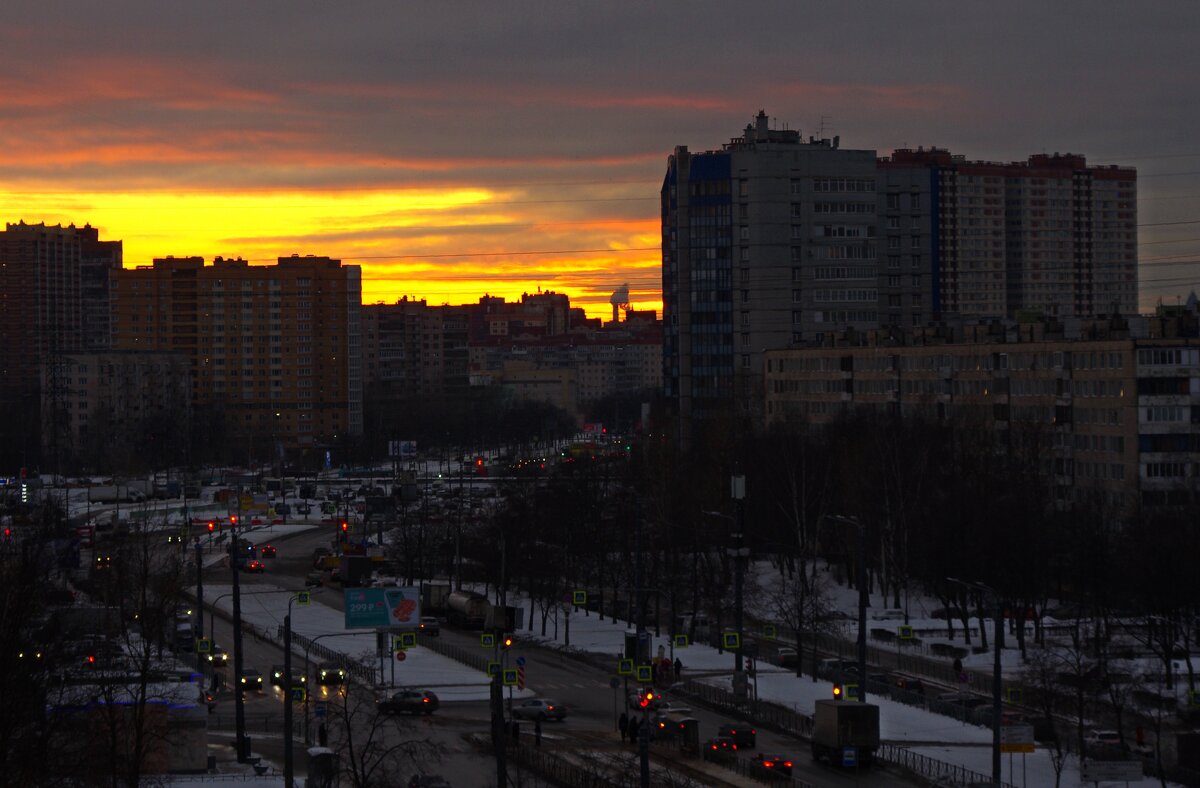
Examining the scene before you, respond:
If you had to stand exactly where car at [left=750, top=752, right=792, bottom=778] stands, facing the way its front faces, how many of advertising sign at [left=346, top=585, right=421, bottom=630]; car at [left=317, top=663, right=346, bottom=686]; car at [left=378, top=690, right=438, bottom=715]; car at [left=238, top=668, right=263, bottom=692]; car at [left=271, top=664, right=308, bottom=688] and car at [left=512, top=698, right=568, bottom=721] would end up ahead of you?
6

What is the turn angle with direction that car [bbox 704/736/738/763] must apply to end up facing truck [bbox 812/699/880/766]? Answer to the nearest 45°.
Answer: approximately 135° to its right

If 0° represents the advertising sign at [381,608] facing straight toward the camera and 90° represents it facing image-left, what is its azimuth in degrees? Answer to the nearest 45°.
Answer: approximately 0°

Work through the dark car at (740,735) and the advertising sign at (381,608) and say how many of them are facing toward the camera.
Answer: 1

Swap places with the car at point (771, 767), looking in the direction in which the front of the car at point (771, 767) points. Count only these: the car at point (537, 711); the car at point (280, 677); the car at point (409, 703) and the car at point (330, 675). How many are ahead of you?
4

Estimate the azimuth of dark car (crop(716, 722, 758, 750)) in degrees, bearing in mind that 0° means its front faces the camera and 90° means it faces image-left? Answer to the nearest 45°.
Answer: approximately 135°

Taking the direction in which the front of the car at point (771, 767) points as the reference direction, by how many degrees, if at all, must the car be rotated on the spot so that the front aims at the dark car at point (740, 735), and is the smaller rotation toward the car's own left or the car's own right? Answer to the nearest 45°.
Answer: approximately 45° to the car's own right

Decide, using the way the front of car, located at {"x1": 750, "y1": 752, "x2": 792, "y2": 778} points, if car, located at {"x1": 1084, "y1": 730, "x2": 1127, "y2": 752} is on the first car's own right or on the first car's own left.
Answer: on the first car's own right

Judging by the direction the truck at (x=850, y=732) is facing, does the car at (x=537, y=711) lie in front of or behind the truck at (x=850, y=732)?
in front

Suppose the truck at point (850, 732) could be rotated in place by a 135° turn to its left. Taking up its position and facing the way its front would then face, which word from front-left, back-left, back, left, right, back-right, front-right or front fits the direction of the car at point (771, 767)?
front-right

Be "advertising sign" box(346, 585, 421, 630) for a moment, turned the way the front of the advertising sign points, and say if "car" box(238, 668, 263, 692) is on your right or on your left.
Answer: on your right

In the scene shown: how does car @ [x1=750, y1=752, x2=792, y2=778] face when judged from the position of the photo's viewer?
facing away from the viewer and to the left of the viewer

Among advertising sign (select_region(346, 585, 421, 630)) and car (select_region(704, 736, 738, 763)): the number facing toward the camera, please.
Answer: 1

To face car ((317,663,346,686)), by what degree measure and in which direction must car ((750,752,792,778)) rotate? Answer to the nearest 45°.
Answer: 0° — it already faces it

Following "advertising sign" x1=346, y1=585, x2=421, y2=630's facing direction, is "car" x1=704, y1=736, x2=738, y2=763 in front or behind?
in front

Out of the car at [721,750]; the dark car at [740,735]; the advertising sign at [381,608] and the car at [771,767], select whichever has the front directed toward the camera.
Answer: the advertising sign
